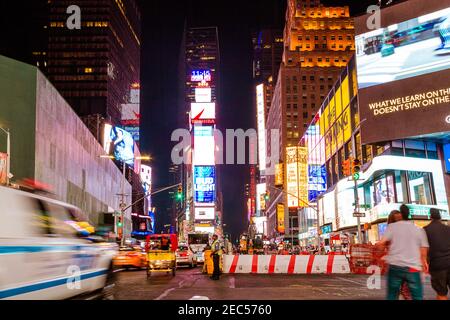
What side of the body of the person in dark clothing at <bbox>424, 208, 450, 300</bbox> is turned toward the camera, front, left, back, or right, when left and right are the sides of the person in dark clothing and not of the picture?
back

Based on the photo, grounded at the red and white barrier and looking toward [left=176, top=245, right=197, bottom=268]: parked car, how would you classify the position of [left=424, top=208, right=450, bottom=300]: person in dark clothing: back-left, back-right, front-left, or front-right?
back-left

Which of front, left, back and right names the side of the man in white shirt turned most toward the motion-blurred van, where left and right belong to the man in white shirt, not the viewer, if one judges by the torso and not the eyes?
left

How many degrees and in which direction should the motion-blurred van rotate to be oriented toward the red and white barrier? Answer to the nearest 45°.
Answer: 0° — it already faces it

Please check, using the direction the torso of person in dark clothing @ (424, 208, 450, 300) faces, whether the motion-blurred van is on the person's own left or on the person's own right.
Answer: on the person's own left

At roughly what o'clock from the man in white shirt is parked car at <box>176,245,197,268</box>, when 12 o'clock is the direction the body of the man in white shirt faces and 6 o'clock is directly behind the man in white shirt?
The parked car is roughly at 11 o'clock from the man in white shirt.

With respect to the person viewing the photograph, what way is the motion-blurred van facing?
facing away from the viewer and to the right of the viewer

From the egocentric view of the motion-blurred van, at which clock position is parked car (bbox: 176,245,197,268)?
The parked car is roughly at 11 o'clock from the motion-blurred van.

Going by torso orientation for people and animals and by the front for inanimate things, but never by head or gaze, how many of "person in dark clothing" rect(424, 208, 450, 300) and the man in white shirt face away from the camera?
2

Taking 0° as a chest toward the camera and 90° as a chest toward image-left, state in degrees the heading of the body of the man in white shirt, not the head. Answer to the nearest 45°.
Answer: approximately 180°
